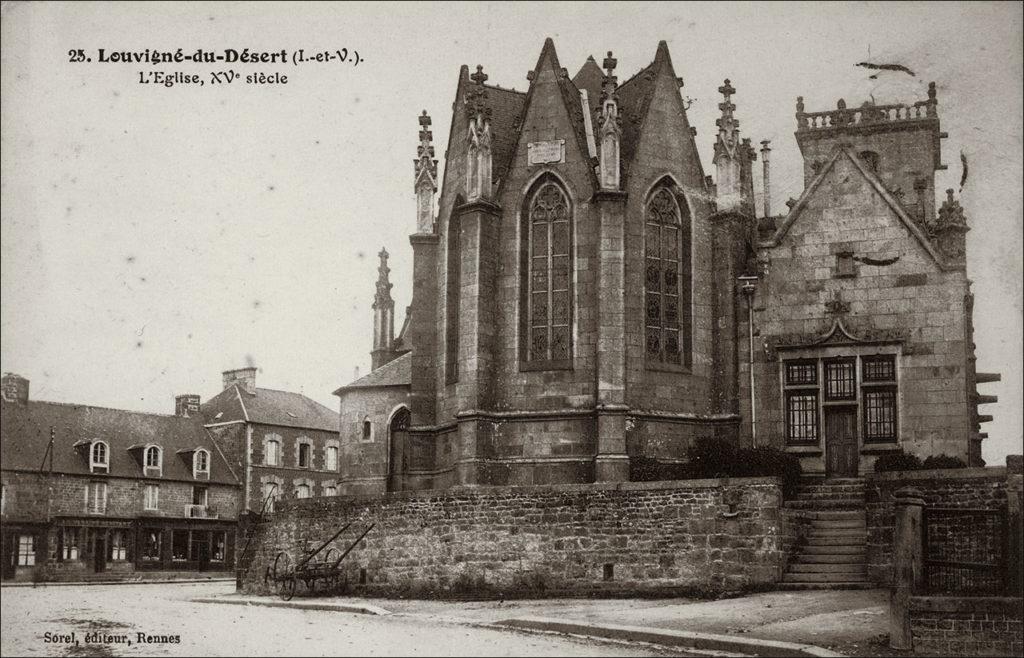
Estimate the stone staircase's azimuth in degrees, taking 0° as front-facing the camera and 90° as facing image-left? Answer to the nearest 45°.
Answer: approximately 0°

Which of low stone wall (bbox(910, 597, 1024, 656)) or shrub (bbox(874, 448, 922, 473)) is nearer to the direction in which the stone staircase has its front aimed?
the low stone wall

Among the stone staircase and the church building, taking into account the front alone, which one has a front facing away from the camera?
the church building

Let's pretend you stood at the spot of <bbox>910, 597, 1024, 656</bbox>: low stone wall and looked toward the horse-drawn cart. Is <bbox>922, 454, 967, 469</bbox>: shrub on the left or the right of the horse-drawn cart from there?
right

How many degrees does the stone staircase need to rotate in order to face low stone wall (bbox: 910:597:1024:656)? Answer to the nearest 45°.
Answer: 0° — it already faces it

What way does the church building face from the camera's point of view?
away from the camera

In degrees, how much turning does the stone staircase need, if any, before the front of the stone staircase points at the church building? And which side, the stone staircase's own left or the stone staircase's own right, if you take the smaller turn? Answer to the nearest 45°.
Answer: approximately 135° to the stone staircase's own right
